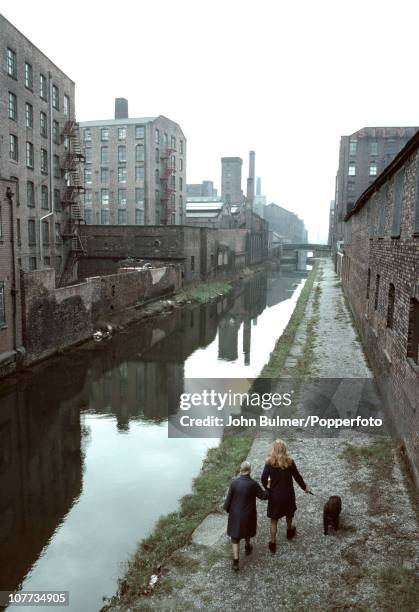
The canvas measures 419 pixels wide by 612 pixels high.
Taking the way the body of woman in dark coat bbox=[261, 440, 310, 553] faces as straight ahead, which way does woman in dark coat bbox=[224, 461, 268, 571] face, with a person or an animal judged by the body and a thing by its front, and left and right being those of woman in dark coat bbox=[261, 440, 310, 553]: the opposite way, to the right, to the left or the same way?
the same way

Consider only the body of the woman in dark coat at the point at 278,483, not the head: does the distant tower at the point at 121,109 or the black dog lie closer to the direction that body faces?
the distant tower

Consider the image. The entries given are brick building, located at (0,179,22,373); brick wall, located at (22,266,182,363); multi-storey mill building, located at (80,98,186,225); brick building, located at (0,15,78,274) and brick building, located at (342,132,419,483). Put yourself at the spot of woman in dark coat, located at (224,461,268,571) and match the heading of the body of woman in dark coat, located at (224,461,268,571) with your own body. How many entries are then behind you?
0

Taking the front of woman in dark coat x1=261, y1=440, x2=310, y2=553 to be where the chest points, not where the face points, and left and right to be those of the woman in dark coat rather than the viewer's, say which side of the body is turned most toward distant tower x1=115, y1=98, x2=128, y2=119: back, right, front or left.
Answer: front

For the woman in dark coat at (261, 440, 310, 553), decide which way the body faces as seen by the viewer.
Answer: away from the camera

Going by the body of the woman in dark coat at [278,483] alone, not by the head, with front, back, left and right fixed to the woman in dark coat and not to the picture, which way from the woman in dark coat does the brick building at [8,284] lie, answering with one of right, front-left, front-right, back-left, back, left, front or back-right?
front-left

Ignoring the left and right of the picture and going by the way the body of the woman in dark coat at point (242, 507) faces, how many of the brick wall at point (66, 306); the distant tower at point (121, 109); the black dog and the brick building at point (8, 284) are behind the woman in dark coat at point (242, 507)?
0

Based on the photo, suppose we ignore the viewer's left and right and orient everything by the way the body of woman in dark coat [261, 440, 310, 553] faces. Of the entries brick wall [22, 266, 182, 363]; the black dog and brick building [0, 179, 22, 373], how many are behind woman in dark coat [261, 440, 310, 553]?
0

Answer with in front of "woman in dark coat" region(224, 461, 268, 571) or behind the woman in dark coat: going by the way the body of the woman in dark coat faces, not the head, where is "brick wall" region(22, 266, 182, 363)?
in front

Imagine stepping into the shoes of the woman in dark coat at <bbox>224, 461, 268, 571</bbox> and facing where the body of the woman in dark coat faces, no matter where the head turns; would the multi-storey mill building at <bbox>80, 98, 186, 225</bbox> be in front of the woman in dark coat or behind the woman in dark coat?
in front

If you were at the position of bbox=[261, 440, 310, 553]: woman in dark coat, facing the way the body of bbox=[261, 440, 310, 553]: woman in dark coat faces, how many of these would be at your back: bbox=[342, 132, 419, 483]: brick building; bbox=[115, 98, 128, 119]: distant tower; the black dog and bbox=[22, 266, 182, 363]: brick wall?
0

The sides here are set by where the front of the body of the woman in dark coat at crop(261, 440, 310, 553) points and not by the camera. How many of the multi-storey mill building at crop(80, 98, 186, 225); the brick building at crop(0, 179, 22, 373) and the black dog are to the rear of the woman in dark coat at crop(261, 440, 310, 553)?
0

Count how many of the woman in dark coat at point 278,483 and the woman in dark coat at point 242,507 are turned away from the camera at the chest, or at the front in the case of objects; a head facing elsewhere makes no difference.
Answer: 2

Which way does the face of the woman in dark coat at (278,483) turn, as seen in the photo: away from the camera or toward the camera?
away from the camera

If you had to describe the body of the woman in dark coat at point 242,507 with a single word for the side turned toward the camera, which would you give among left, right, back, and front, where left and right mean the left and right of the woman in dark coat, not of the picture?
back

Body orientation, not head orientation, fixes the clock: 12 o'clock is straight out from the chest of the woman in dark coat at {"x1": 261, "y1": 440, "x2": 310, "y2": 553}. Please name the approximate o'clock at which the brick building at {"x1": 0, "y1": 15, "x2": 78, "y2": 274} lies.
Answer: The brick building is roughly at 11 o'clock from the woman in dark coat.
